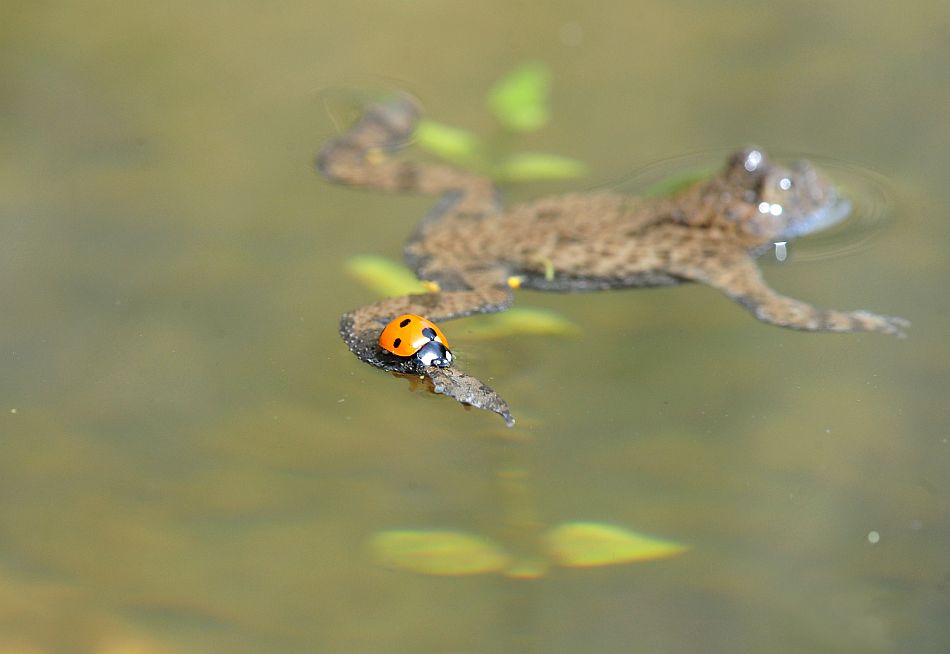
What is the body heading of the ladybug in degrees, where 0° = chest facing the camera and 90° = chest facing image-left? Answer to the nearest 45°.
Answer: approximately 315°
